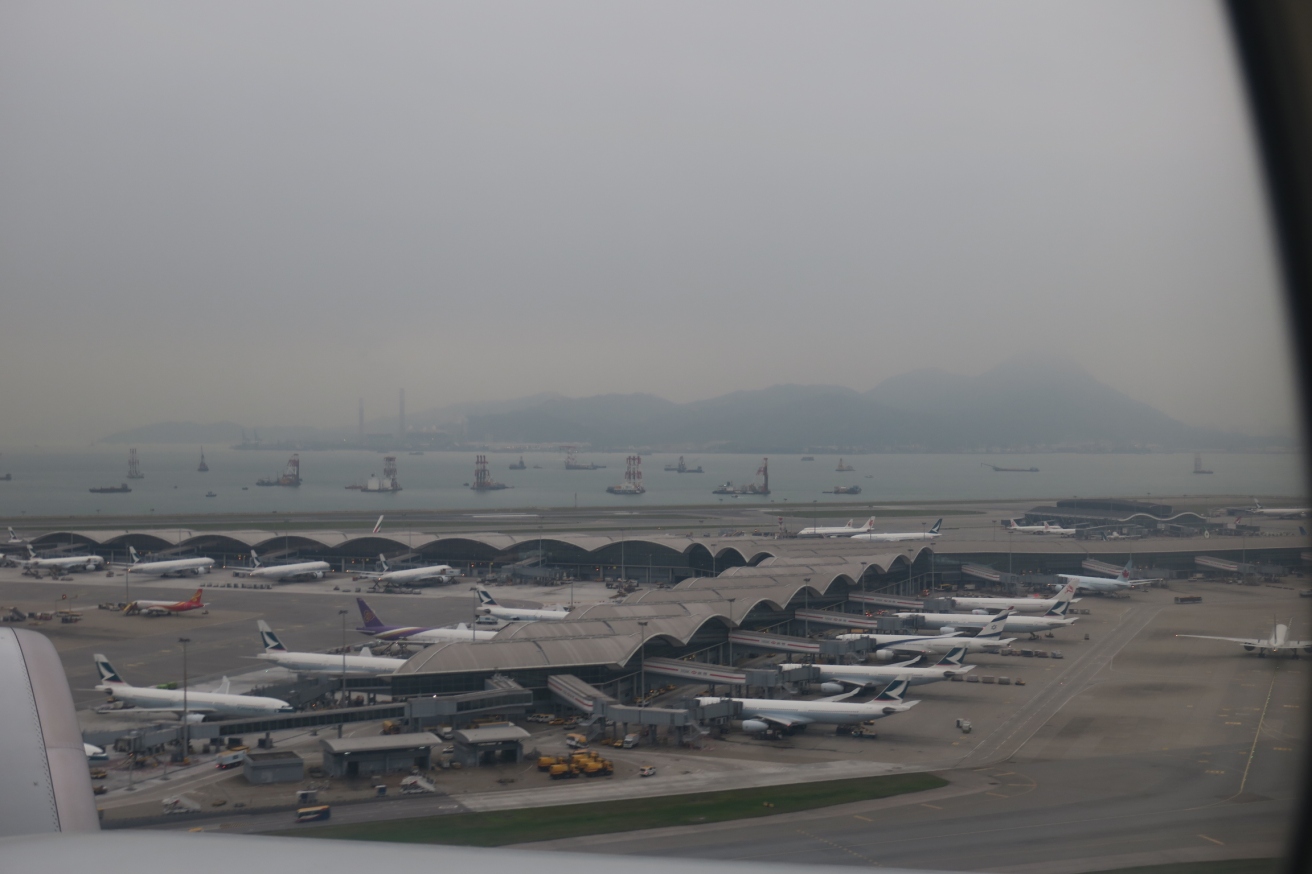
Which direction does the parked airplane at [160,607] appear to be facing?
to the viewer's left

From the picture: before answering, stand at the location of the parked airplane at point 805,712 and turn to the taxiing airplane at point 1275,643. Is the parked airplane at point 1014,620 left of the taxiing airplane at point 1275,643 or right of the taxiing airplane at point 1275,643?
left

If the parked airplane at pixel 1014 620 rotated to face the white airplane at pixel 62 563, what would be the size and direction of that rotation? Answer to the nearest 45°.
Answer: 0° — it already faces it

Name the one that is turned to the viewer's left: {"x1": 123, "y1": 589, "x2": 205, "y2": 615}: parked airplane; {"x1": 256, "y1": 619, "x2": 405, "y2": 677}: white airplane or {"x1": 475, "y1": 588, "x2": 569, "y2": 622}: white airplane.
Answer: the parked airplane

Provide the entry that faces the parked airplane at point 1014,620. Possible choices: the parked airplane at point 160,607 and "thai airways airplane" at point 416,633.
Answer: the thai airways airplane

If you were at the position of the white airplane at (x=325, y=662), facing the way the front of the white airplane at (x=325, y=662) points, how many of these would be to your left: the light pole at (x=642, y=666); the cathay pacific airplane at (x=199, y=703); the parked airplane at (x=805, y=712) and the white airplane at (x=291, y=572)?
1

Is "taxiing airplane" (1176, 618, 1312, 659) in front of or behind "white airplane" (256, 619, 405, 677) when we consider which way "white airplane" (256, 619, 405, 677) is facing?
in front

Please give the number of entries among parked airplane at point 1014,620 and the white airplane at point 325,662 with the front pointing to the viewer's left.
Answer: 1

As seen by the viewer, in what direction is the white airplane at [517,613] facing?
to the viewer's right

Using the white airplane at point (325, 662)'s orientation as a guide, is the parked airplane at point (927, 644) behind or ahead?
ahead

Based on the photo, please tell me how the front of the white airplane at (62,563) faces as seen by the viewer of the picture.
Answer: facing to the right of the viewer

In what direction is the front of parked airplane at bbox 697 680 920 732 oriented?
to the viewer's left

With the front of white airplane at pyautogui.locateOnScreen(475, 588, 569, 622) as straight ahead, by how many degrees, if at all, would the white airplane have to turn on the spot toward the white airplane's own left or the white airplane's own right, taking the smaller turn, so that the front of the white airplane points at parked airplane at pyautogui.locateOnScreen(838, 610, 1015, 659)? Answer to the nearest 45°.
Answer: approximately 45° to the white airplane's own right

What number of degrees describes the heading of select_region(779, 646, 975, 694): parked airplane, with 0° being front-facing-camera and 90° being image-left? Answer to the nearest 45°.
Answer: approximately 90°

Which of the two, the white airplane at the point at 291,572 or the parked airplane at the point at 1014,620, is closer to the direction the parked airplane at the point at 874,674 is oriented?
the white airplane

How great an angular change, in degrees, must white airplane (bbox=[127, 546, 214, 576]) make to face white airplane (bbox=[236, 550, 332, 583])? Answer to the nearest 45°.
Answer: approximately 45° to its right
